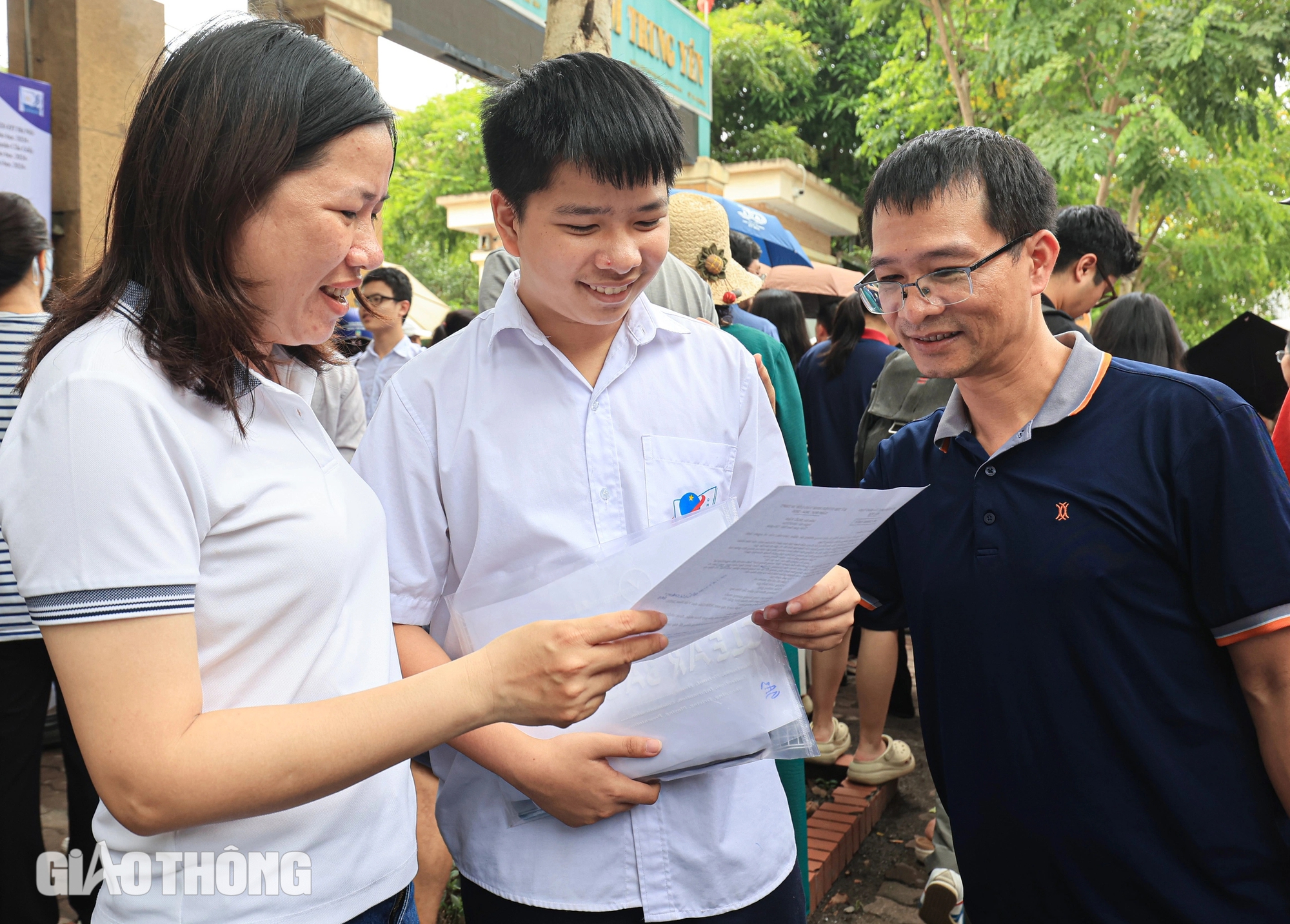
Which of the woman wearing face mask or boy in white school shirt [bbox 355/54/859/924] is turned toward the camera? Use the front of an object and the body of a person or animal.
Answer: the boy in white school shirt

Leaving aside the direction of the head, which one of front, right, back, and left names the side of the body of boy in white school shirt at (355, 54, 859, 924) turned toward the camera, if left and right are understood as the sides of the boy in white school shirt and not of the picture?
front

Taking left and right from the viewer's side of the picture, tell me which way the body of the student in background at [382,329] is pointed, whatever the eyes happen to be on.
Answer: facing the viewer and to the left of the viewer

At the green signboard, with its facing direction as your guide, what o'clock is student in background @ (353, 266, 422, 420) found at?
The student in background is roughly at 2 o'clock from the green signboard.

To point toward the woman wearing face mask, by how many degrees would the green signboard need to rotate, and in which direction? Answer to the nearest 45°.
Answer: approximately 45° to its right

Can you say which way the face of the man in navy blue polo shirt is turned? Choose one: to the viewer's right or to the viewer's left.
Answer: to the viewer's left

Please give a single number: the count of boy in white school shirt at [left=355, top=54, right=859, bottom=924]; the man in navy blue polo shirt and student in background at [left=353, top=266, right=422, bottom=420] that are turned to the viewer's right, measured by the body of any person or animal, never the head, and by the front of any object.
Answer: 0

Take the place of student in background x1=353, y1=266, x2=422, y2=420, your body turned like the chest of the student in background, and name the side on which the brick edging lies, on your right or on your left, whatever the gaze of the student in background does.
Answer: on your left

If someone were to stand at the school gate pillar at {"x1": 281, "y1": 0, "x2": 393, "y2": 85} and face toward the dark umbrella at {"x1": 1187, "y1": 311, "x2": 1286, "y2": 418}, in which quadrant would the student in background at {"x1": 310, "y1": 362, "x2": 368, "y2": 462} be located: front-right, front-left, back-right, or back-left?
front-right

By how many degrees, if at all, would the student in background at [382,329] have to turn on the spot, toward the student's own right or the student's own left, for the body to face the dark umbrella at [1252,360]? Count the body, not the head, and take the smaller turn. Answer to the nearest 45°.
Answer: approximately 90° to the student's own left

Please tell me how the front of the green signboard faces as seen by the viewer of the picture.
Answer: facing the viewer and to the right of the viewer

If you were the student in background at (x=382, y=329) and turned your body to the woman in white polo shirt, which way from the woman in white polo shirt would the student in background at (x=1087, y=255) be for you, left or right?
left

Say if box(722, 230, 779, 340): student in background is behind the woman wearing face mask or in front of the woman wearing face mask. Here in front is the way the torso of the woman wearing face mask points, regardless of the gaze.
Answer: in front
